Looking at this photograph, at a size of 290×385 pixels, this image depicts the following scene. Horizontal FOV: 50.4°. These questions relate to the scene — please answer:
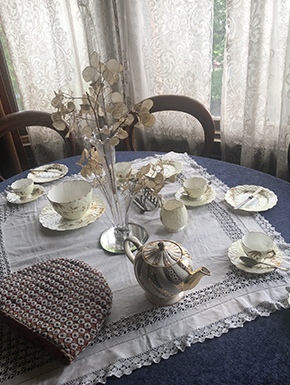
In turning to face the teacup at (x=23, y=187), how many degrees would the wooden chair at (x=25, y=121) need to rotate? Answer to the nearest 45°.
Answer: approximately 45° to its right

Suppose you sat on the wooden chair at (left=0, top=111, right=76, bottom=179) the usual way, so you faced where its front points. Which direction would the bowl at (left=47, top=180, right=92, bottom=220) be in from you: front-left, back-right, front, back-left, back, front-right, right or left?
front-right

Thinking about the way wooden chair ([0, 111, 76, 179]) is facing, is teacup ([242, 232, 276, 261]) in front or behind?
in front

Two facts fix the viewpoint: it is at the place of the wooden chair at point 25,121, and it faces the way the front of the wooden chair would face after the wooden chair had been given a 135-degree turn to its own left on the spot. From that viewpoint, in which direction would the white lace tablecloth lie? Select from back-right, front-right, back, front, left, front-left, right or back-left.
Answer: back

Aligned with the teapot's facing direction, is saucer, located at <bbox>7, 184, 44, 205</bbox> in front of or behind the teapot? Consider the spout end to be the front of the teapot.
behind

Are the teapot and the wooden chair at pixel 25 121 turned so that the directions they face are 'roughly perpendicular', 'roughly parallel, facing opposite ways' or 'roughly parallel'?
roughly parallel

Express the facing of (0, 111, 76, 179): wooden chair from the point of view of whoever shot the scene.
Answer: facing the viewer and to the right of the viewer

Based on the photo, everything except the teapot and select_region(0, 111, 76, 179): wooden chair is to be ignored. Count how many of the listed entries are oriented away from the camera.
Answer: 0
